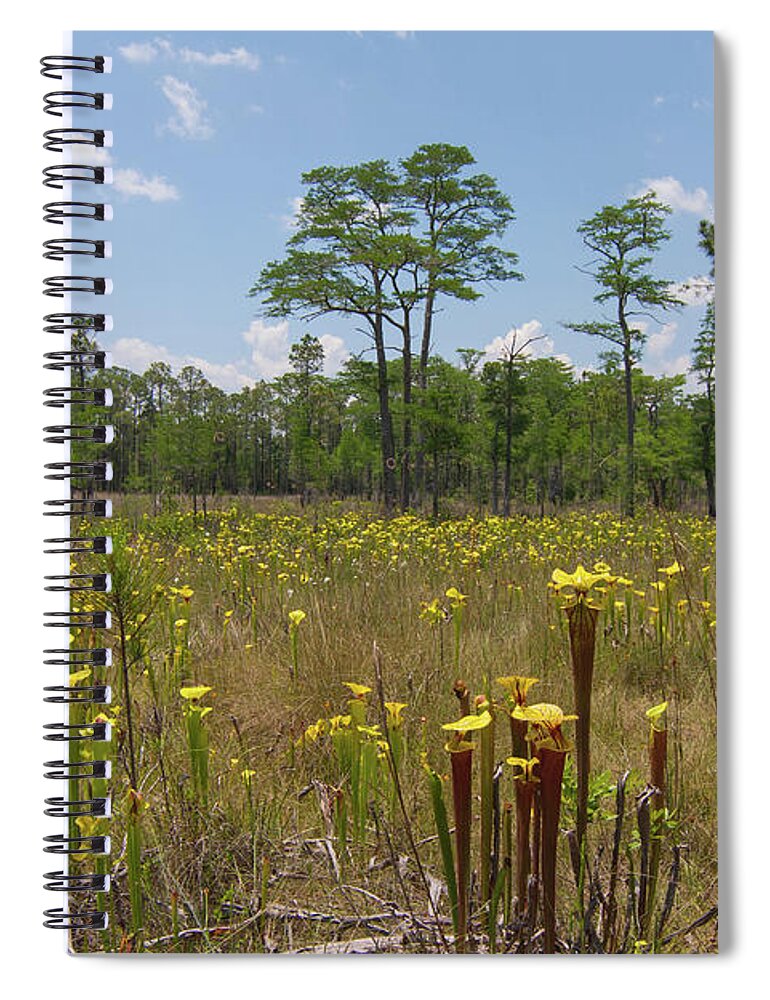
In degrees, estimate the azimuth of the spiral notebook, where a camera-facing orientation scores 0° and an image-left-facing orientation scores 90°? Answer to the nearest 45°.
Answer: approximately 0°
